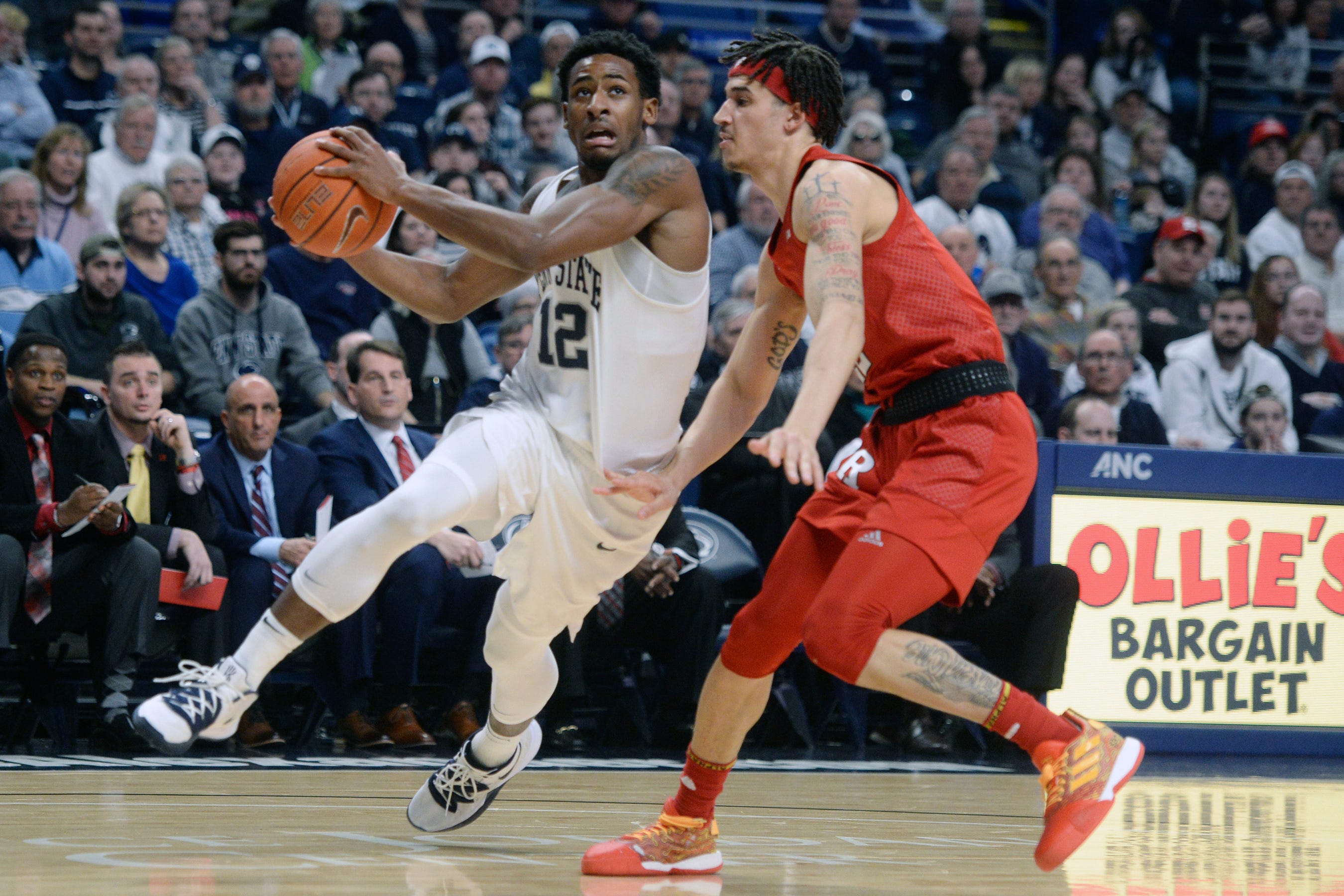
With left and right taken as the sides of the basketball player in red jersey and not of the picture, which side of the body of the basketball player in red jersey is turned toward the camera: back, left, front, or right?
left

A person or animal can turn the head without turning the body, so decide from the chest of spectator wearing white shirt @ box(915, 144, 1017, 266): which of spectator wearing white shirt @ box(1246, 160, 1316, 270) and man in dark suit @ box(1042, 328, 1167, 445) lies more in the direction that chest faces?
the man in dark suit

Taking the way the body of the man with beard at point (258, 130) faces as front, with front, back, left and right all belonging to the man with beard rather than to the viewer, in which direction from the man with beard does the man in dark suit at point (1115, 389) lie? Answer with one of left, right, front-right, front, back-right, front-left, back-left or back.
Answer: front-left

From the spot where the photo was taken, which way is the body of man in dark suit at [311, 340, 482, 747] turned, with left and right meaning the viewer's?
facing the viewer and to the right of the viewer

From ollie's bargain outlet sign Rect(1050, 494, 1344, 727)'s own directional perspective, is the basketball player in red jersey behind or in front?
in front

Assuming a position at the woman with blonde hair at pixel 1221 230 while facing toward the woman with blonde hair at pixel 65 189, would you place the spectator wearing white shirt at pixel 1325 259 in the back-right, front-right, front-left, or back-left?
back-left

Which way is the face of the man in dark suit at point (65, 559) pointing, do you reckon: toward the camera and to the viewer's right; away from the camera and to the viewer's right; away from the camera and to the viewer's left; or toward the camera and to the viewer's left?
toward the camera and to the viewer's right

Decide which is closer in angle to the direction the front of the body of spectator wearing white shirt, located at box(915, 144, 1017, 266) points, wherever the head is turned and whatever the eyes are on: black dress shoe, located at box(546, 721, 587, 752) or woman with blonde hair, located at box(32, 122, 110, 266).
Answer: the black dress shoe

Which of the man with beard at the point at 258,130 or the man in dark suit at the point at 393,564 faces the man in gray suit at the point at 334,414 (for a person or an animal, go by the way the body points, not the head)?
the man with beard

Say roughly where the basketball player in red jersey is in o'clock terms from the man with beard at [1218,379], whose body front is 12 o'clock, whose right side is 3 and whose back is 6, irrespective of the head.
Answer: The basketball player in red jersey is roughly at 12 o'clock from the man with beard.

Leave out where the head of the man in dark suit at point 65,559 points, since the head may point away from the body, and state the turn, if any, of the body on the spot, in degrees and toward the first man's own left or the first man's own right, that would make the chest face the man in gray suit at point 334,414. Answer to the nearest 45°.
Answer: approximately 90° to the first man's own left

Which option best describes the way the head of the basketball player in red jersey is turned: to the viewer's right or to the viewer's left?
to the viewer's left
